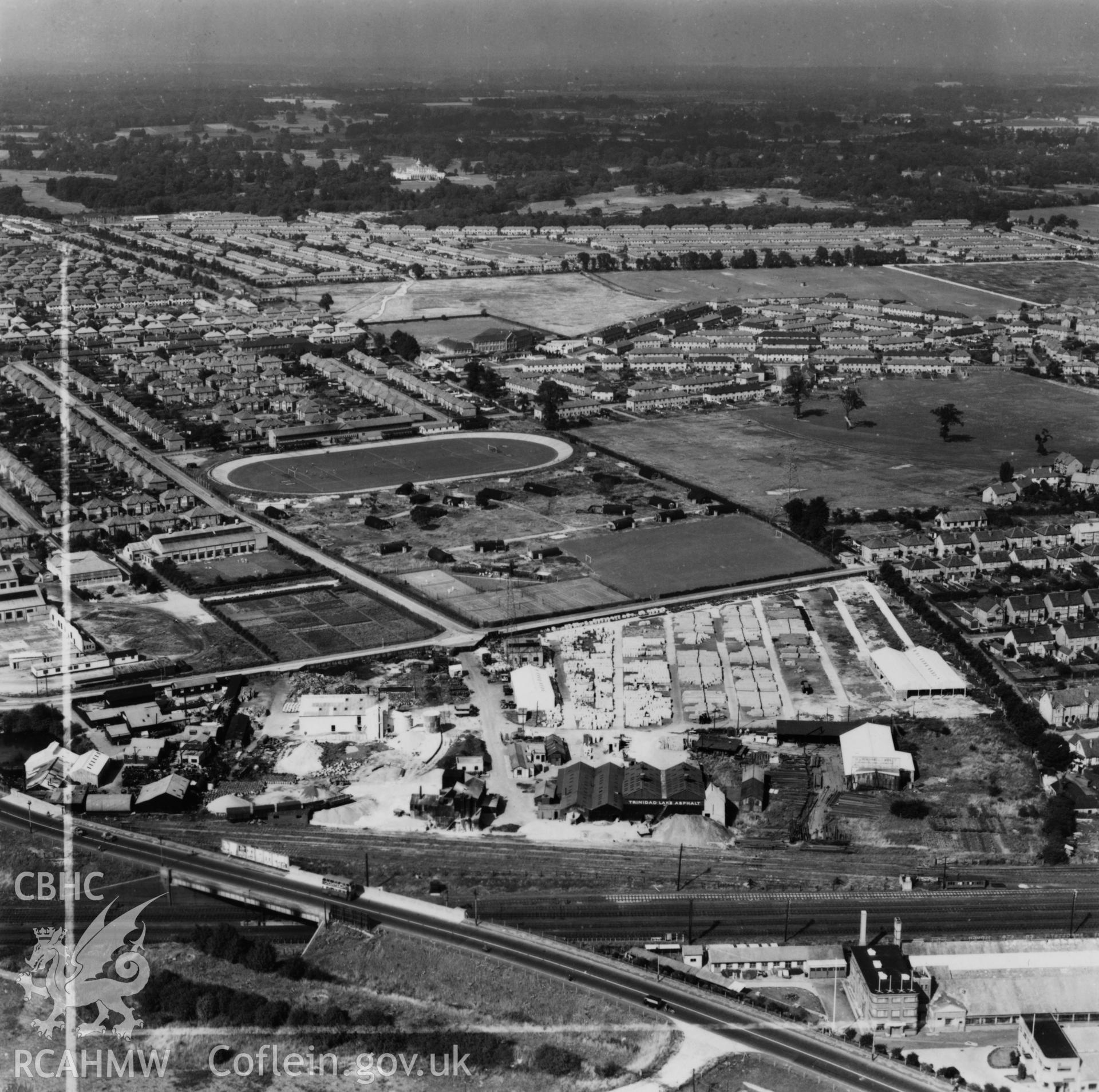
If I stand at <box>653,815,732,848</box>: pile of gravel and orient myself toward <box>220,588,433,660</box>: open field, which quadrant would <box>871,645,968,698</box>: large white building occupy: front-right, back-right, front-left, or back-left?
front-right

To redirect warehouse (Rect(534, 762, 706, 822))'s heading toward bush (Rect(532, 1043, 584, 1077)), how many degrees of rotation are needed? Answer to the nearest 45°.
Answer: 0° — it already faces it

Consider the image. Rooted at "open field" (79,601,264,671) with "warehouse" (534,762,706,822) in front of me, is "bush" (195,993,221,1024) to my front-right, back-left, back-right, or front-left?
front-right

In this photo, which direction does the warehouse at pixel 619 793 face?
toward the camera

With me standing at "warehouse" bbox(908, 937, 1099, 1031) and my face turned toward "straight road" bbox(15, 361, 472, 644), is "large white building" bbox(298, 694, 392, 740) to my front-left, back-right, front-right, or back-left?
front-left

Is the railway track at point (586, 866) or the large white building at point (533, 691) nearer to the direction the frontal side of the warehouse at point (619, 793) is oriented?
the railway track

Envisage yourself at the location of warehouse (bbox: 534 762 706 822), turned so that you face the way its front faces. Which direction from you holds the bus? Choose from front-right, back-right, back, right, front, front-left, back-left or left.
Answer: front-right

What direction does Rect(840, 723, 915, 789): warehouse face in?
toward the camera
